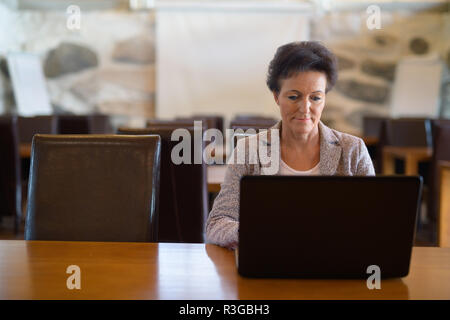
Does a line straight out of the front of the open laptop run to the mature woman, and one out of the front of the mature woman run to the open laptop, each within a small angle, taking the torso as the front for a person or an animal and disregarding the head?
yes

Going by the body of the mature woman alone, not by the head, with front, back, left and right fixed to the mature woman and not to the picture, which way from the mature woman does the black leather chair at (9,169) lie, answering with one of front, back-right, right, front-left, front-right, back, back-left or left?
back-right

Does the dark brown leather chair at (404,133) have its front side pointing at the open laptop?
yes

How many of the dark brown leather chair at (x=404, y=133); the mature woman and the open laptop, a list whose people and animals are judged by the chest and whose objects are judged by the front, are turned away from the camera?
1

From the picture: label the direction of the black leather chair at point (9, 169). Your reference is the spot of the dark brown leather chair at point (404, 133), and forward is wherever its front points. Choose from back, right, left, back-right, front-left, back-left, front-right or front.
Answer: front-right

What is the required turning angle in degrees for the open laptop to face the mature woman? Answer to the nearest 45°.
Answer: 0° — it already faces them

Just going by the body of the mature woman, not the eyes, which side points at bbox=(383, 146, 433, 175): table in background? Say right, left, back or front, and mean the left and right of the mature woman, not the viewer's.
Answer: back

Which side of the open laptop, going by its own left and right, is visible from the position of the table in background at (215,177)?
front

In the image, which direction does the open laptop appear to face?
away from the camera
